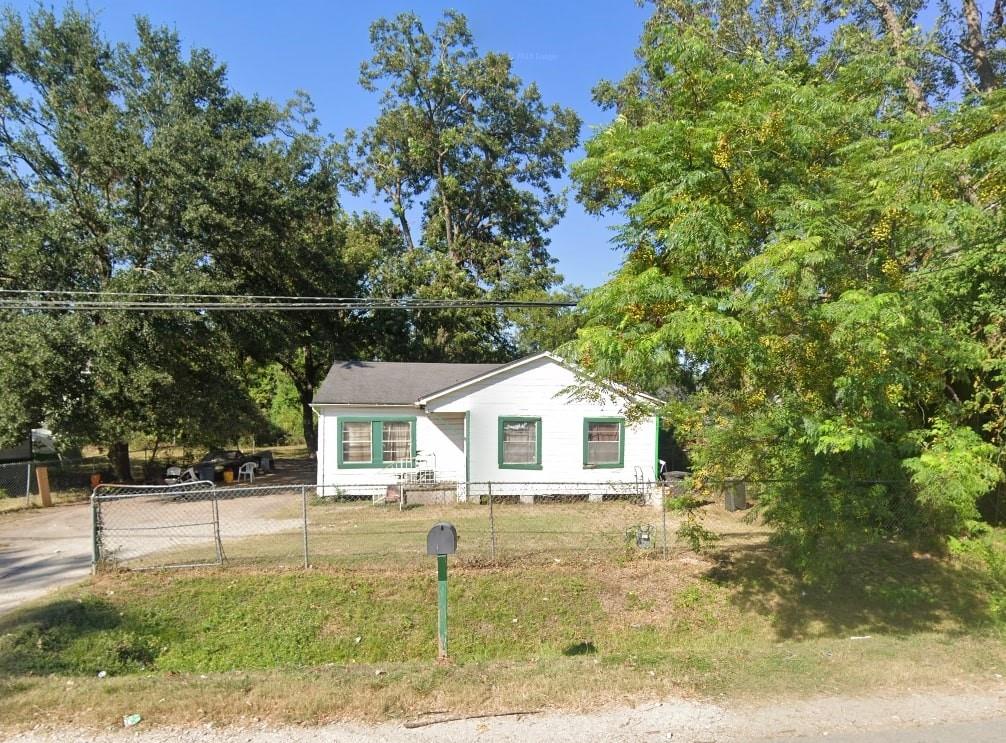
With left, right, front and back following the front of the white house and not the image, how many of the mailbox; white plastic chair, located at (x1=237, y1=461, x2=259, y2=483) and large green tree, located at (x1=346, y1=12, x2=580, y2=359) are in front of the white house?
1

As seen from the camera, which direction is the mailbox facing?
toward the camera

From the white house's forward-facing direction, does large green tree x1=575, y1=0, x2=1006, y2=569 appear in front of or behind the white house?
in front

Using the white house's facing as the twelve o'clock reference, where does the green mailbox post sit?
The green mailbox post is roughly at 12 o'clock from the white house.

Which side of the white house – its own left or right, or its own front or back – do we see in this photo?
front

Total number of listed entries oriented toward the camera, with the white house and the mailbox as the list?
2

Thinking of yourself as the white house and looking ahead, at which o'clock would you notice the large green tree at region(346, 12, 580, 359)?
The large green tree is roughly at 6 o'clock from the white house.

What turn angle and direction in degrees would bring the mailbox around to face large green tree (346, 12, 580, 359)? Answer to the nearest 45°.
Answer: approximately 180°

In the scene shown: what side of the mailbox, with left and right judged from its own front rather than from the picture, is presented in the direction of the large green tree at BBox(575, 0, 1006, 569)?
left

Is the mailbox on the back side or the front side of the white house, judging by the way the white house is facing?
on the front side

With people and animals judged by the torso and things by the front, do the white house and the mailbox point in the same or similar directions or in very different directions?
same or similar directions
